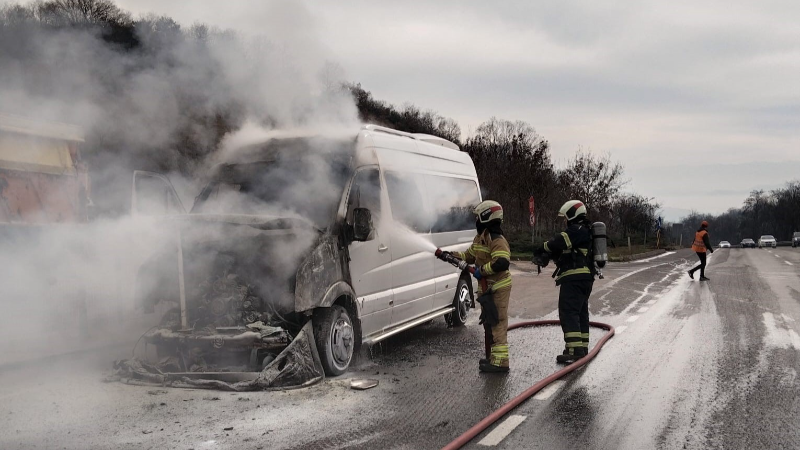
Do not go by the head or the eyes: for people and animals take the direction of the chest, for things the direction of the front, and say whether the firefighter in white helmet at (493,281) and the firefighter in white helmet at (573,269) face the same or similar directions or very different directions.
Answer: same or similar directions

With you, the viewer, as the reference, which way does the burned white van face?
facing the viewer and to the left of the viewer

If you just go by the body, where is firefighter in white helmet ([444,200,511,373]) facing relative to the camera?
to the viewer's left

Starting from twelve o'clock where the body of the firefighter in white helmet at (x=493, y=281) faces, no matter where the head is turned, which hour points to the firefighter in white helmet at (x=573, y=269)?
The firefighter in white helmet at (x=573, y=269) is roughly at 5 o'clock from the firefighter in white helmet at (x=493, y=281).

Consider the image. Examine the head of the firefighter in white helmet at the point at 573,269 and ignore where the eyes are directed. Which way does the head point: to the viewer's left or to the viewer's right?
to the viewer's left

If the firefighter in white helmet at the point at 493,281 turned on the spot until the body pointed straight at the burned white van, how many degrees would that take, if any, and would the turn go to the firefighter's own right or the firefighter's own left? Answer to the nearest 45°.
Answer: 0° — they already face it

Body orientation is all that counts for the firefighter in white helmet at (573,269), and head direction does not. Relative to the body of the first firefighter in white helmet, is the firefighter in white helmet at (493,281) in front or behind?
in front

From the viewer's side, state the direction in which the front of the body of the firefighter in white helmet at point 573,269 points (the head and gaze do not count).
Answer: to the viewer's left

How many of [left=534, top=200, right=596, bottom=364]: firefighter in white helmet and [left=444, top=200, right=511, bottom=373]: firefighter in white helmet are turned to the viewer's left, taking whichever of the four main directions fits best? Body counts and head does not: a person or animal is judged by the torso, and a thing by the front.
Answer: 2

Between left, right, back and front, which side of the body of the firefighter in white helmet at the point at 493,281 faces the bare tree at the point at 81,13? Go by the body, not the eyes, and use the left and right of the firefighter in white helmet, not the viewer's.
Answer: front

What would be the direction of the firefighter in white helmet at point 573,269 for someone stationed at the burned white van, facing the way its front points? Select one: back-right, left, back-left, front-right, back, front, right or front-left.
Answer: back-left
